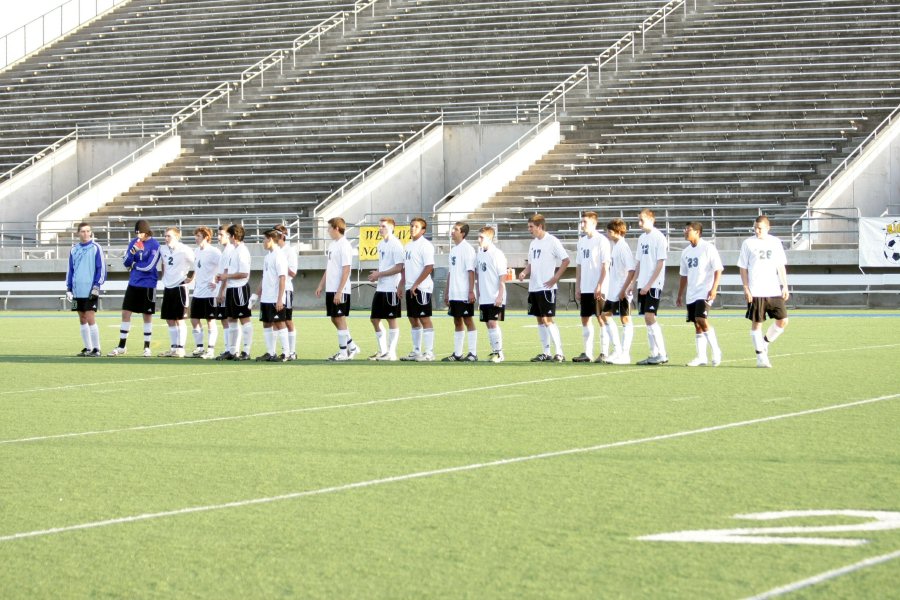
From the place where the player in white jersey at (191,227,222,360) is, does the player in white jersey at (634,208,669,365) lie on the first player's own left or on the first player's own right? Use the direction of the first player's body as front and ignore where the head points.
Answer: on the first player's own left

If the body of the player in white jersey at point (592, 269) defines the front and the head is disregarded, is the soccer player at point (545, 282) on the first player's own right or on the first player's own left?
on the first player's own right

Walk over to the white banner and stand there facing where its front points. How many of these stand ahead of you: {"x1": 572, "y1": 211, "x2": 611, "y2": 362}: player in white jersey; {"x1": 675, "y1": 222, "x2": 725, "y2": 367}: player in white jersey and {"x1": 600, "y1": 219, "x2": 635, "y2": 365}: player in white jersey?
3

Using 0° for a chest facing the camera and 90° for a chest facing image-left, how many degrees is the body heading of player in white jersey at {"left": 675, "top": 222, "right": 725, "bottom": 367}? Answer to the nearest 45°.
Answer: approximately 45°

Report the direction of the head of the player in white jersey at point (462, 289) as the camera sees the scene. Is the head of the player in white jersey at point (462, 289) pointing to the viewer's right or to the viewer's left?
to the viewer's left
